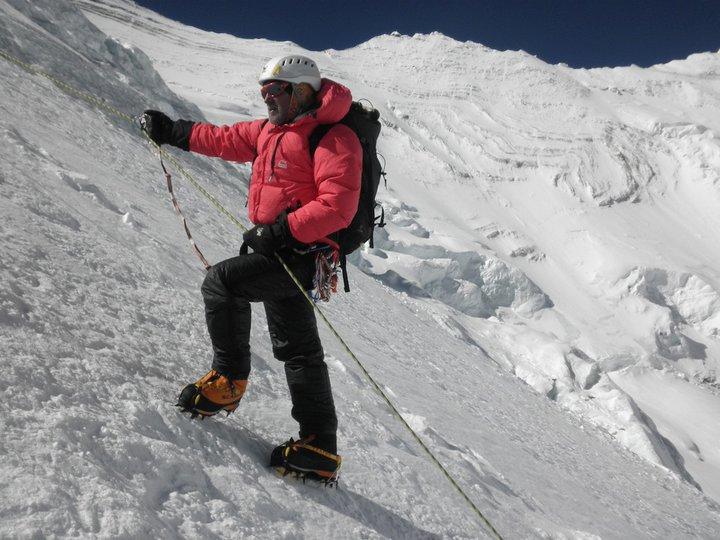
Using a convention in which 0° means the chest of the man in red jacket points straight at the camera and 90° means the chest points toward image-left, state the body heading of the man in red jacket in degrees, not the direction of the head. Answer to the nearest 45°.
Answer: approximately 45°
